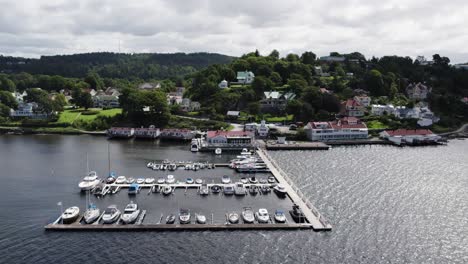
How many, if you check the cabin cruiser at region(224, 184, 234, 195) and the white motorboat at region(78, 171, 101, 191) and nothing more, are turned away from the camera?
1

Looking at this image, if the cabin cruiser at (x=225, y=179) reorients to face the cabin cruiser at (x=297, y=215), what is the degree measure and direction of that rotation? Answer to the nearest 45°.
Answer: approximately 45° to its left

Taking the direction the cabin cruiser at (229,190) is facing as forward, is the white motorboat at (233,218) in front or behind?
behind

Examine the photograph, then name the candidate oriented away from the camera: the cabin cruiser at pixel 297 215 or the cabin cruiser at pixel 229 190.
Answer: the cabin cruiser at pixel 229 190

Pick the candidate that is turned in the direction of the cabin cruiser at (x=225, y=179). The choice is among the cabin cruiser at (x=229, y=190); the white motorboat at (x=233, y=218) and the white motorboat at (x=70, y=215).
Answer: the cabin cruiser at (x=229, y=190)

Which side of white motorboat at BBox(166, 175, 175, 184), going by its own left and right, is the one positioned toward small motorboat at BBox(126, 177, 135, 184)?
right

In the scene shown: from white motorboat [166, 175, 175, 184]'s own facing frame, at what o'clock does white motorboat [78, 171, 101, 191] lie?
white motorboat [78, 171, 101, 191] is roughly at 3 o'clock from white motorboat [166, 175, 175, 184].

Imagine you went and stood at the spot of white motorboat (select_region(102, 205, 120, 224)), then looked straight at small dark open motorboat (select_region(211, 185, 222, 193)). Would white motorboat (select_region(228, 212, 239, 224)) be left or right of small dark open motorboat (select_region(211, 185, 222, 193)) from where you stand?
right

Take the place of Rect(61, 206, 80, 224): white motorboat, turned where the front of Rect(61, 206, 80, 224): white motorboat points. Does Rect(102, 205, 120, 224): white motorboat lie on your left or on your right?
on your left
